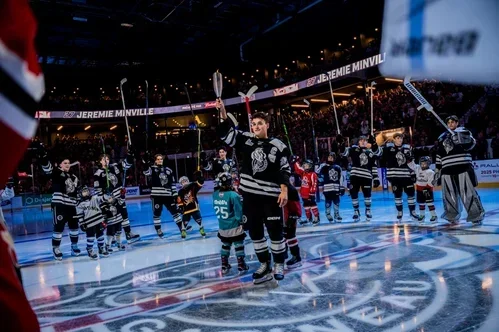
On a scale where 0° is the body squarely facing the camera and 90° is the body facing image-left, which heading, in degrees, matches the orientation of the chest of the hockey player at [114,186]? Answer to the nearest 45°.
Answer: approximately 315°

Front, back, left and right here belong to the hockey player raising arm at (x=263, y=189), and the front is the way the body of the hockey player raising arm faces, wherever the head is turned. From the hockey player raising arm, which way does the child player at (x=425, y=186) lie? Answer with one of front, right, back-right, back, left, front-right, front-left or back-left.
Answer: back-left

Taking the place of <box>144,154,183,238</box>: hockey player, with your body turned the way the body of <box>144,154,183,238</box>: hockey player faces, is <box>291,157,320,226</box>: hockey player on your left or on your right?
on your left

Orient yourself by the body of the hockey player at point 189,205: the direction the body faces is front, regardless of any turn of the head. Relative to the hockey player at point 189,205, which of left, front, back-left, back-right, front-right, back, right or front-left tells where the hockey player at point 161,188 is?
back-right

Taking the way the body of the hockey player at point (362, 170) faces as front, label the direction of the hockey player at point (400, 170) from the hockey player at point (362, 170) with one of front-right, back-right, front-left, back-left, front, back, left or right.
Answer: front-left

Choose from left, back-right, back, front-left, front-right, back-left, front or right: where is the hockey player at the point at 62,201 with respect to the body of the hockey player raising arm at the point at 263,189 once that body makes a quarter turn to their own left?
back-left

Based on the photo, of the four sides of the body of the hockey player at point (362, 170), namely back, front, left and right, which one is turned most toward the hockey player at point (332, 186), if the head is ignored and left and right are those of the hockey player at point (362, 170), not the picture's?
right

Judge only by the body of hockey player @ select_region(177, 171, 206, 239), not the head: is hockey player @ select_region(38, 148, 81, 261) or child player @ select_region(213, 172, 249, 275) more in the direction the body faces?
the child player

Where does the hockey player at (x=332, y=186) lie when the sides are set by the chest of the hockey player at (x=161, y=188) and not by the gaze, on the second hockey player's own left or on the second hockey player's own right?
on the second hockey player's own left
